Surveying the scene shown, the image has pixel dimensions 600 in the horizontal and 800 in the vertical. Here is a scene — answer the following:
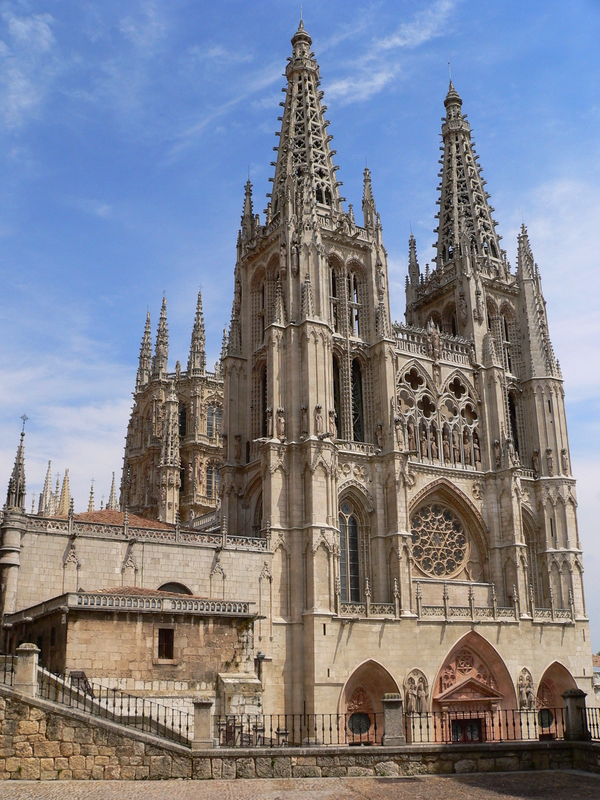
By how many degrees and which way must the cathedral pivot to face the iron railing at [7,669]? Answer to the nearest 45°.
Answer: approximately 90° to its right

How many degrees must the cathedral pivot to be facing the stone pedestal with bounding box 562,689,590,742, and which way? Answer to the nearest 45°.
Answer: approximately 45° to its right

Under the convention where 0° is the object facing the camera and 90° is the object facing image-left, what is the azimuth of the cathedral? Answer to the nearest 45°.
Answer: approximately 315°

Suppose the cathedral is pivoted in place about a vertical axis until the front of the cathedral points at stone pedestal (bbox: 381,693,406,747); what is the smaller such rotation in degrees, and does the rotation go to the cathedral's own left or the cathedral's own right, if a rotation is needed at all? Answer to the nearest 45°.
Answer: approximately 45° to the cathedral's own right

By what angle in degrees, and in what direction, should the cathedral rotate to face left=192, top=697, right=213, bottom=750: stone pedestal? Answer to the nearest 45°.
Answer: approximately 45° to its right
